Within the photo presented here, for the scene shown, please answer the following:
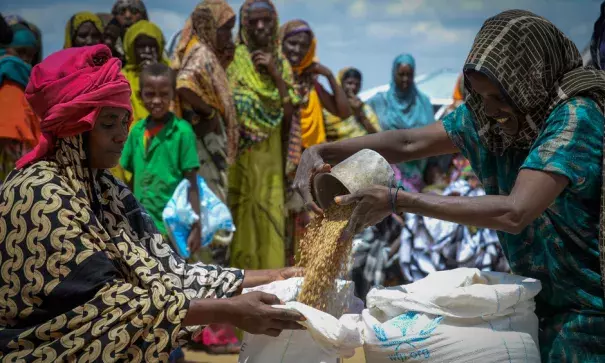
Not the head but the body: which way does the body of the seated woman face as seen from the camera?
to the viewer's right

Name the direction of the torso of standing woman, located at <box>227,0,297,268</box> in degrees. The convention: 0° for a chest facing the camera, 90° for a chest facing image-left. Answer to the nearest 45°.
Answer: approximately 0°

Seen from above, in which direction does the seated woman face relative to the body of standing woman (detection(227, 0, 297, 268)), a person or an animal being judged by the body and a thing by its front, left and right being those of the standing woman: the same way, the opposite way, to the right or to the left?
to the left

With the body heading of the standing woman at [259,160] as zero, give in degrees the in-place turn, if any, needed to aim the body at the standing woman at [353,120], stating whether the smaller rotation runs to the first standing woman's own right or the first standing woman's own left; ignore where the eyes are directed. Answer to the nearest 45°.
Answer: approximately 135° to the first standing woman's own left

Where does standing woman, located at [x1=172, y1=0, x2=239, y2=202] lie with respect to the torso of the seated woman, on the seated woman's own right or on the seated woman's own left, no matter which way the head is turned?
on the seated woman's own left

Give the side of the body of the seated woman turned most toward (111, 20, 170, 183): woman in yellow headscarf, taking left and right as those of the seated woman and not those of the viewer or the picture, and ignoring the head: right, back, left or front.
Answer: left

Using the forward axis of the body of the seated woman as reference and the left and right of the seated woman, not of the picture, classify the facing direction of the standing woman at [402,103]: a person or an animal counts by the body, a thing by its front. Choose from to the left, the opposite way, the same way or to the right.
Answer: to the right

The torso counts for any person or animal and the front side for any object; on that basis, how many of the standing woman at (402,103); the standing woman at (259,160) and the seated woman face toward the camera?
2
